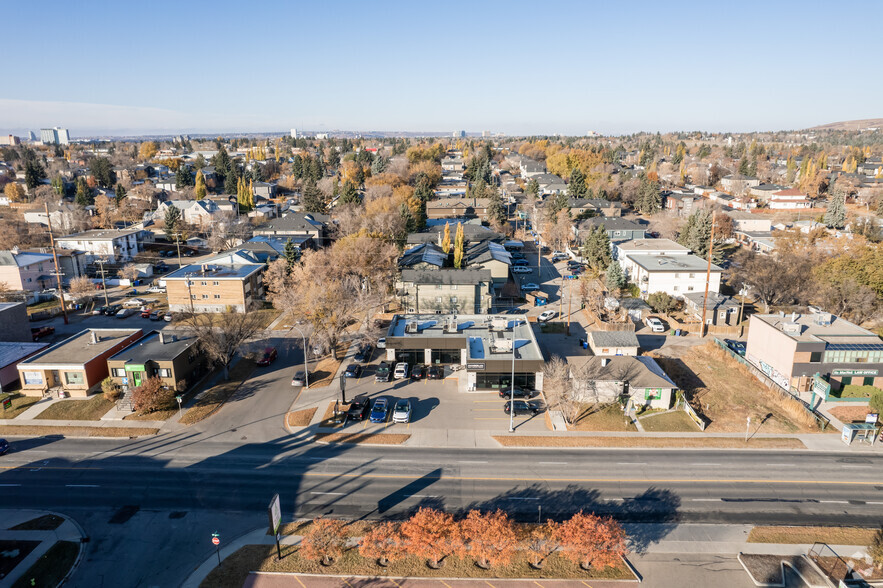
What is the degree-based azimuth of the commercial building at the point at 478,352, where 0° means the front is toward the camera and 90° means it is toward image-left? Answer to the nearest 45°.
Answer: approximately 0°

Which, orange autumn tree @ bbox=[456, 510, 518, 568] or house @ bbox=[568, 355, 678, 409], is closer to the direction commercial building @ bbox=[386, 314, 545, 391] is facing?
the orange autumn tree
